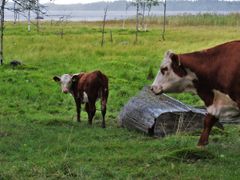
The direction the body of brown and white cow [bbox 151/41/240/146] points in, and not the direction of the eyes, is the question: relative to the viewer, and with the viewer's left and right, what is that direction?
facing to the left of the viewer

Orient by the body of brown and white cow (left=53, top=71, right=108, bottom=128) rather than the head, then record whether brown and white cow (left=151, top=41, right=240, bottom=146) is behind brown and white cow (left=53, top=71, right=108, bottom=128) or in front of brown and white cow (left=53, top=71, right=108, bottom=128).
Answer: behind

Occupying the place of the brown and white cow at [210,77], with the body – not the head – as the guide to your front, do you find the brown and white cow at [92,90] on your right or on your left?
on your right
